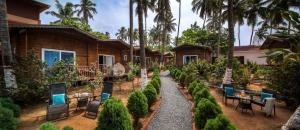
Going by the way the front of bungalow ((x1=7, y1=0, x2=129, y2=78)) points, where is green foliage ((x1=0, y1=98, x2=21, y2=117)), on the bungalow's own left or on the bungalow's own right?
on the bungalow's own right

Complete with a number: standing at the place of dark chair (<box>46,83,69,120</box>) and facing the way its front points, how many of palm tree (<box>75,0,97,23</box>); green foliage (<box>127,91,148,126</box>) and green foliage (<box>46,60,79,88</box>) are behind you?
2

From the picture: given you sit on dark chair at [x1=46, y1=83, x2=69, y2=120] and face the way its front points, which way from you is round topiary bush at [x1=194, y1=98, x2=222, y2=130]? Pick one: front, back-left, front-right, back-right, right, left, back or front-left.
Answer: front-left

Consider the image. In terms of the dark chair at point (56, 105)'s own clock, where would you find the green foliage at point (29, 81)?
The green foliage is roughly at 5 o'clock from the dark chair.

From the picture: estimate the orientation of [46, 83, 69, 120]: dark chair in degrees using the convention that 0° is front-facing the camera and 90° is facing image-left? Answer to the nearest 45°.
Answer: approximately 0°

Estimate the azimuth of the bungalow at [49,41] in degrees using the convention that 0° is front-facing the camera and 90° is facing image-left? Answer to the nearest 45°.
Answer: approximately 315°

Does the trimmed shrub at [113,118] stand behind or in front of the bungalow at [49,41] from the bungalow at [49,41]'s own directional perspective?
in front

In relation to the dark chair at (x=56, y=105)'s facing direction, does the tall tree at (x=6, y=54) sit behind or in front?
behind

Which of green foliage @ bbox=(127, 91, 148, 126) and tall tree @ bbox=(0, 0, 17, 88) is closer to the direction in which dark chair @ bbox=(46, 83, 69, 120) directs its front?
the green foliage

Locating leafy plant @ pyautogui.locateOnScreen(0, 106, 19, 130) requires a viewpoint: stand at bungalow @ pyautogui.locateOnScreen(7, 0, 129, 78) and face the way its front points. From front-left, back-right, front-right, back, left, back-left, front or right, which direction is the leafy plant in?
front-right

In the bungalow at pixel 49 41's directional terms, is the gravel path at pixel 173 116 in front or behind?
in front
